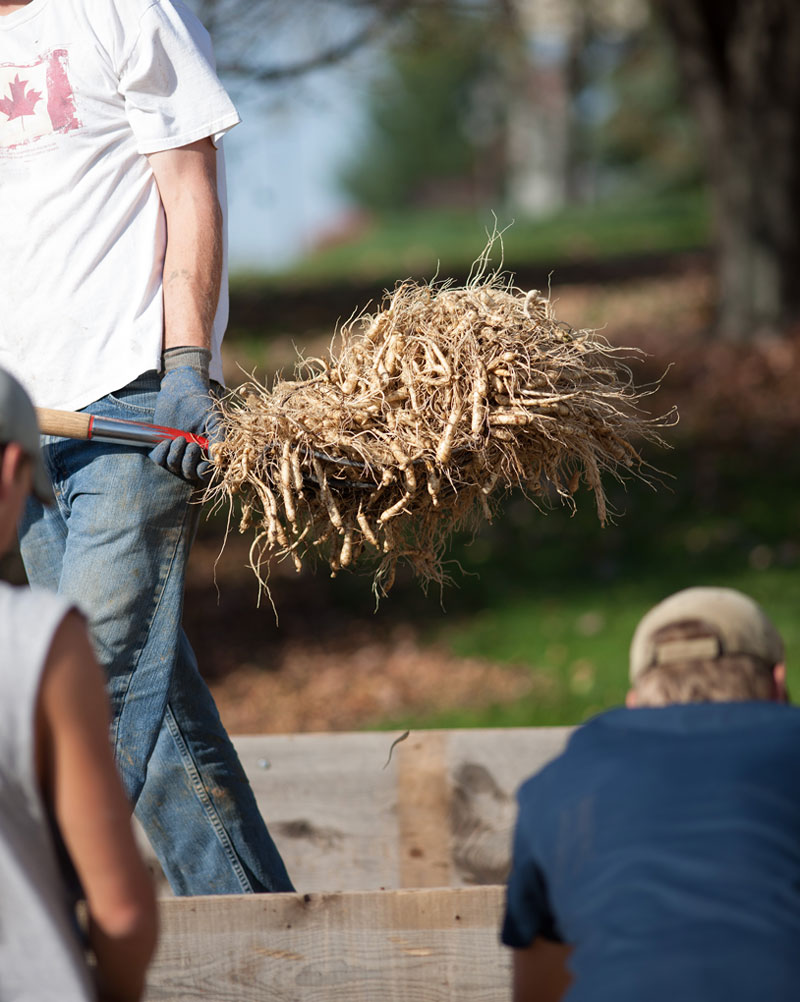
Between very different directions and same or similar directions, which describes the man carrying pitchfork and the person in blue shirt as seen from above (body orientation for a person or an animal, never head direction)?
very different directions

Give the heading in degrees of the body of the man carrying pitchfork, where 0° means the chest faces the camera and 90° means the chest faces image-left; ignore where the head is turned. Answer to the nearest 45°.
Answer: approximately 45°

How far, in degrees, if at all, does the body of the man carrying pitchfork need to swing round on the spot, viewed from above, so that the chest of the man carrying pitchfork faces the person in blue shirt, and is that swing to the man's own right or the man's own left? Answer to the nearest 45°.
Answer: approximately 45° to the man's own left

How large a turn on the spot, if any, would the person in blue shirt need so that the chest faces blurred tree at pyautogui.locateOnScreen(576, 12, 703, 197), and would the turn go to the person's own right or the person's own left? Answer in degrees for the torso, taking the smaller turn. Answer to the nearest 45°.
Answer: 0° — they already face it

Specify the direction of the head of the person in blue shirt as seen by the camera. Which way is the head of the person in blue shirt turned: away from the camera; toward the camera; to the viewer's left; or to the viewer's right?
away from the camera

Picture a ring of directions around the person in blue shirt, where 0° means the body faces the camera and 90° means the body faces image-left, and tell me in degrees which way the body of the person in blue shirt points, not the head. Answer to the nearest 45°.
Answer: approximately 180°

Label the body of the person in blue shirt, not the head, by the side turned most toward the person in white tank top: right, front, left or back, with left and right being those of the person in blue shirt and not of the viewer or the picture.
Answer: left

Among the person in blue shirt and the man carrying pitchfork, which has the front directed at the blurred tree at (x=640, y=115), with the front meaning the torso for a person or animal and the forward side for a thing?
the person in blue shirt

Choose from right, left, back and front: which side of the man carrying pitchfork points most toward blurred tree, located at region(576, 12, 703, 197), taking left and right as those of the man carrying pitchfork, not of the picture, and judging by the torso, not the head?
back

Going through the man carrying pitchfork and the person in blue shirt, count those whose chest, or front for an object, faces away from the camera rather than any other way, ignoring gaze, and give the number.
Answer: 1

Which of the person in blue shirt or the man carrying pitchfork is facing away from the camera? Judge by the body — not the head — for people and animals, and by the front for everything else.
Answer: the person in blue shirt
